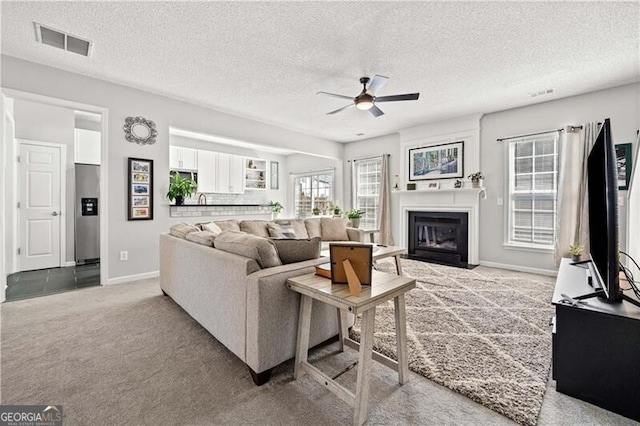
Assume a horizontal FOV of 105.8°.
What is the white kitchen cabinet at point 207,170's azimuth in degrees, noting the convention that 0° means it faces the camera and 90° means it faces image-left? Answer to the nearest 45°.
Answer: approximately 315°

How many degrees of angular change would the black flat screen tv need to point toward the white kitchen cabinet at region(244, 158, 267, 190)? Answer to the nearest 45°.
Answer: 0° — it already faces it

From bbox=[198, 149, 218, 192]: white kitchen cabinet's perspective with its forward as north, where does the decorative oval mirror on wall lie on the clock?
The decorative oval mirror on wall is roughly at 2 o'clock from the white kitchen cabinet.

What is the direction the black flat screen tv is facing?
to the viewer's left

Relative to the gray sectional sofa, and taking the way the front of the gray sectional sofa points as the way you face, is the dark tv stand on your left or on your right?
on your right

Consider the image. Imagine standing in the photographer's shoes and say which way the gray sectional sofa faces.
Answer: facing away from the viewer and to the right of the viewer

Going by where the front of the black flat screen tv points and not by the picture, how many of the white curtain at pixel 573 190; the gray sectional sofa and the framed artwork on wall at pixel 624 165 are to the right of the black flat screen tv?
2
